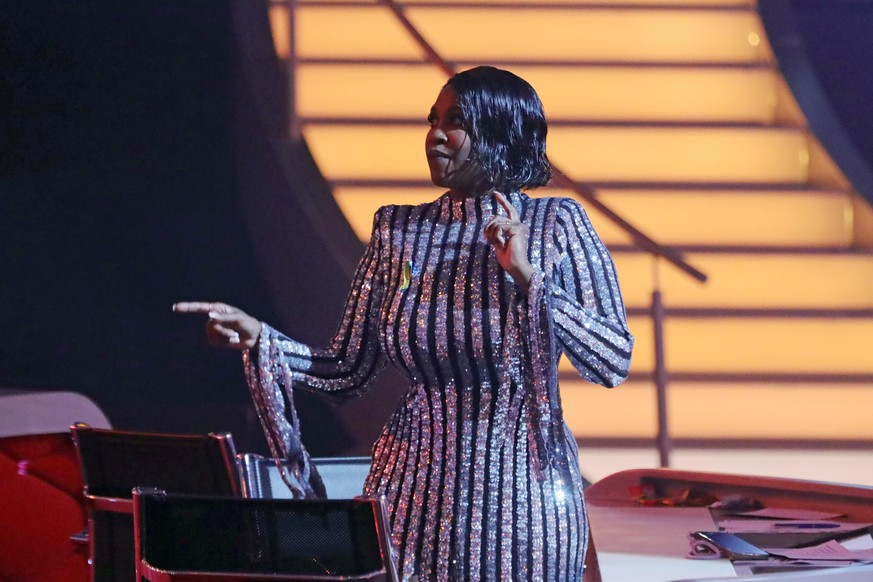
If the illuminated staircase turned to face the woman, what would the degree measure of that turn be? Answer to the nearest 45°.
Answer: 0° — it already faces them

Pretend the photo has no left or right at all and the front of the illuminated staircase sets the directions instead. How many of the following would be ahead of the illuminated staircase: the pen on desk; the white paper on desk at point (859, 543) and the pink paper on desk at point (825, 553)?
3

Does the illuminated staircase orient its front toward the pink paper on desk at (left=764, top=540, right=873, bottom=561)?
yes

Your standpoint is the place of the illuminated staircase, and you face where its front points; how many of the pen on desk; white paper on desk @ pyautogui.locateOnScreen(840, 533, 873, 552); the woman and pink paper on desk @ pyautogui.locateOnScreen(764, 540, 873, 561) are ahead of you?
4

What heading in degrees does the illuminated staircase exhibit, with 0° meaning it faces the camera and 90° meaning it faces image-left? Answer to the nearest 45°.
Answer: approximately 0°

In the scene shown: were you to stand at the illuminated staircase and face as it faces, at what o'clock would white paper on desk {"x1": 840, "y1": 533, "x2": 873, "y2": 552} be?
The white paper on desk is roughly at 12 o'clock from the illuminated staircase.

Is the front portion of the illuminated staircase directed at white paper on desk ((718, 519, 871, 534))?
yes
